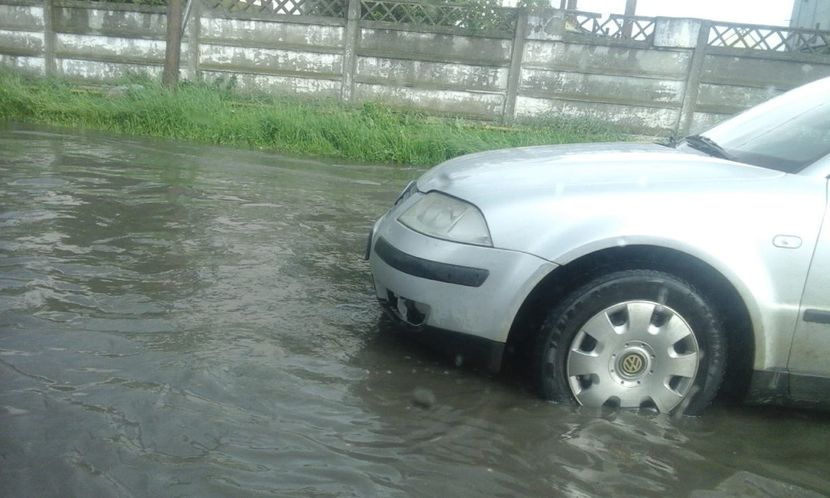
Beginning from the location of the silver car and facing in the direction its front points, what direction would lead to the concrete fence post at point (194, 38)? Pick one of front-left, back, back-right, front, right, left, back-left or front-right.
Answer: front-right

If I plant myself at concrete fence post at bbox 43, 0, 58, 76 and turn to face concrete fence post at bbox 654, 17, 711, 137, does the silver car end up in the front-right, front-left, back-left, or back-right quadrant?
front-right

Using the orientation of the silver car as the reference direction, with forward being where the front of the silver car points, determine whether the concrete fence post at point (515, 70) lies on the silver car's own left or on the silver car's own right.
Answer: on the silver car's own right

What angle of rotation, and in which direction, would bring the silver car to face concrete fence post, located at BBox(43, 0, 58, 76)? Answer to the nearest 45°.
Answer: approximately 45° to its right

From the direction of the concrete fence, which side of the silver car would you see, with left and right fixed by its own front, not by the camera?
right

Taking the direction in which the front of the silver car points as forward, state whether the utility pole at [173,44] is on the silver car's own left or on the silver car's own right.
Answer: on the silver car's own right

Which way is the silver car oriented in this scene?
to the viewer's left

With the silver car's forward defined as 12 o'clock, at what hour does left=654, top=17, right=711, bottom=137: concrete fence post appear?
The concrete fence post is roughly at 3 o'clock from the silver car.

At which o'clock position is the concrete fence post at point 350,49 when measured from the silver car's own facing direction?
The concrete fence post is roughly at 2 o'clock from the silver car.
